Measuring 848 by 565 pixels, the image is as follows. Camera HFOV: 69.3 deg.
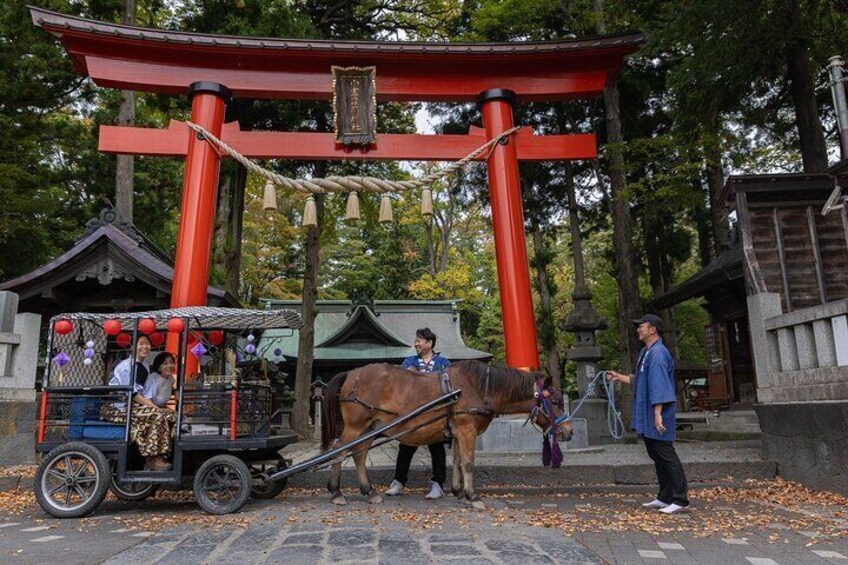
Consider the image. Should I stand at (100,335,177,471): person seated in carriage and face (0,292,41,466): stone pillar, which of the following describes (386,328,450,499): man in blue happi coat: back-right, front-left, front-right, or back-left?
back-right

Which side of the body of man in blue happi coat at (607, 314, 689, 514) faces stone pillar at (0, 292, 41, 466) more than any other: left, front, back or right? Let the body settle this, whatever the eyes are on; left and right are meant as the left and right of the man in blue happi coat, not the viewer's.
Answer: front

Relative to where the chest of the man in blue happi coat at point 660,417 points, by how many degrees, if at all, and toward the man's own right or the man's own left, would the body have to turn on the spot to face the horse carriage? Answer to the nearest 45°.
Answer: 0° — they already face it

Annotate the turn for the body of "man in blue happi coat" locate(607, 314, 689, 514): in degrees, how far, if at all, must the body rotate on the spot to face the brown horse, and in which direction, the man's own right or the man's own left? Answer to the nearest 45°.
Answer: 0° — they already face it

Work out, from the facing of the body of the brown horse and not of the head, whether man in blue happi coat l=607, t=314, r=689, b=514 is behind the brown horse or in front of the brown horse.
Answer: in front

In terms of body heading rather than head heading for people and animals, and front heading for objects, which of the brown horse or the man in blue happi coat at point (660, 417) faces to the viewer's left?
the man in blue happi coat

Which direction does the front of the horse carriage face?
to the viewer's right

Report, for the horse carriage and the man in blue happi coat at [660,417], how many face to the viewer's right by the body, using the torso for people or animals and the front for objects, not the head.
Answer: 1

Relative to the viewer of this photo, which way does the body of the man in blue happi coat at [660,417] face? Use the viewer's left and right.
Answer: facing to the left of the viewer

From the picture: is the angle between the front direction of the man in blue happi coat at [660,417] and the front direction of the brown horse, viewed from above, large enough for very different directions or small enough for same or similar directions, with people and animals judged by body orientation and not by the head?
very different directions

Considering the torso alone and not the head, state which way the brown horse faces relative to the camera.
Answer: to the viewer's right

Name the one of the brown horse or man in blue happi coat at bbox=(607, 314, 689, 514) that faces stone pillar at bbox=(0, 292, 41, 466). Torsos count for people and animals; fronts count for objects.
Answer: the man in blue happi coat

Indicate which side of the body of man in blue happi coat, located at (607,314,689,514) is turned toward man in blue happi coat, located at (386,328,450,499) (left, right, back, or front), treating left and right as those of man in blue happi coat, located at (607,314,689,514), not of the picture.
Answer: front

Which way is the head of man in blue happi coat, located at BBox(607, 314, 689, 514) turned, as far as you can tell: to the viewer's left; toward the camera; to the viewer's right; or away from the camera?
to the viewer's left

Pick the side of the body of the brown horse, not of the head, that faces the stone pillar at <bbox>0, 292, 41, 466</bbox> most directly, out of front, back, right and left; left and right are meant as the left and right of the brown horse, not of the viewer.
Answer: back
